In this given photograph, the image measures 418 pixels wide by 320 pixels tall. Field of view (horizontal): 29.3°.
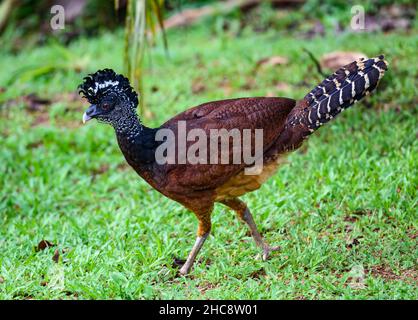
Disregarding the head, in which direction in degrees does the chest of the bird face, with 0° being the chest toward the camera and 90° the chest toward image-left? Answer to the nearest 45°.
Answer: approximately 90°

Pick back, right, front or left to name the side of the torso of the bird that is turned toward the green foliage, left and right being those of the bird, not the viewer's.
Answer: right
